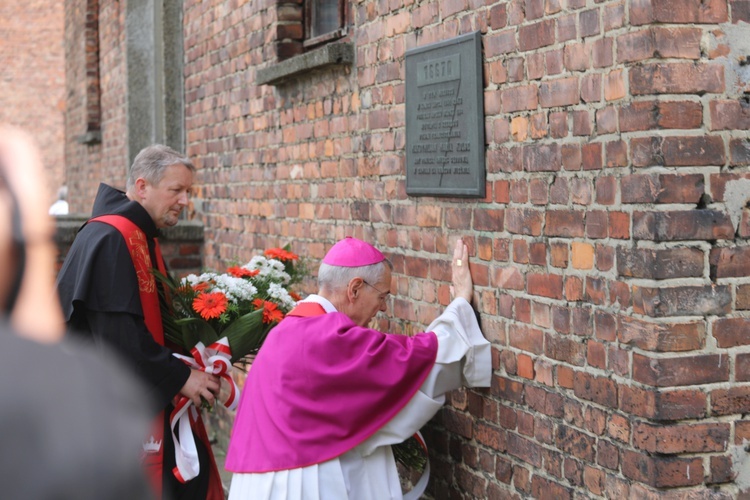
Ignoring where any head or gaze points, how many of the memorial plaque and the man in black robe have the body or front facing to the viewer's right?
1

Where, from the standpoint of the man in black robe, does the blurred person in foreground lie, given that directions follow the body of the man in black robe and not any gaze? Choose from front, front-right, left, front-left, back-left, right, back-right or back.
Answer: right

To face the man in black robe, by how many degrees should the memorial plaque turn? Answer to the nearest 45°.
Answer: approximately 45° to its right

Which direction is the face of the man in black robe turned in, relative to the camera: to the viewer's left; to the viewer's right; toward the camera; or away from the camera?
to the viewer's right

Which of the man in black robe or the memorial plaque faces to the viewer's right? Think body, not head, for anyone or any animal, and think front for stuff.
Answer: the man in black robe

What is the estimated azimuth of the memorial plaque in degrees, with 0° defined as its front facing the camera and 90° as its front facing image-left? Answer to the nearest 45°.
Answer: approximately 45°

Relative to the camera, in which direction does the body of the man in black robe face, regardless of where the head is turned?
to the viewer's right

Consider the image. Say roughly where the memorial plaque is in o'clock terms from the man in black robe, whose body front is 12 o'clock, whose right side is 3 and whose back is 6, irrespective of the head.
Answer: The memorial plaque is roughly at 1 o'clock from the man in black robe.
